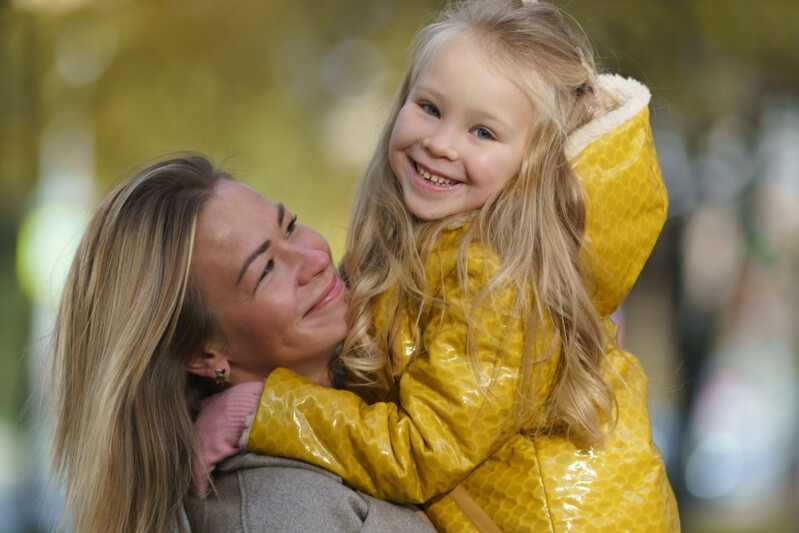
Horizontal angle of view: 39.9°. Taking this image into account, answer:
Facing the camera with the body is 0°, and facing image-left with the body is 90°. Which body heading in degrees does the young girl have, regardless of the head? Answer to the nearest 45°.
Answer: approximately 90°
